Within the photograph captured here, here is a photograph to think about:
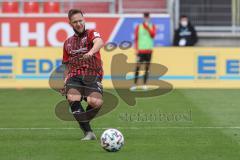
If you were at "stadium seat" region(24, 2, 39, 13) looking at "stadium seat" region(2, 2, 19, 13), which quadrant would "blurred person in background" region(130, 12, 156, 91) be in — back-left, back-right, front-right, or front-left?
back-left

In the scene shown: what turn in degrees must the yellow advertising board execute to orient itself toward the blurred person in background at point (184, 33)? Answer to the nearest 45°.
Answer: approximately 180°

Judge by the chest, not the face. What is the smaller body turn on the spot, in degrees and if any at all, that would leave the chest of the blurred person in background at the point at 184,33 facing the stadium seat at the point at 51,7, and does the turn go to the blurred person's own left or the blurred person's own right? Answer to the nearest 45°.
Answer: approximately 90° to the blurred person's own right

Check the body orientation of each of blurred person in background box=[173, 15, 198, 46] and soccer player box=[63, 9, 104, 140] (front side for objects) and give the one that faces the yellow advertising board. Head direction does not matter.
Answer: the blurred person in background

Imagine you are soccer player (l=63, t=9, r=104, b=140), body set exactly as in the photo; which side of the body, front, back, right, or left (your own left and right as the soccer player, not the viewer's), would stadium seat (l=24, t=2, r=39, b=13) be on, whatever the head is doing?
back

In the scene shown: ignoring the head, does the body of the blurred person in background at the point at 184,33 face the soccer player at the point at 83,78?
yes
